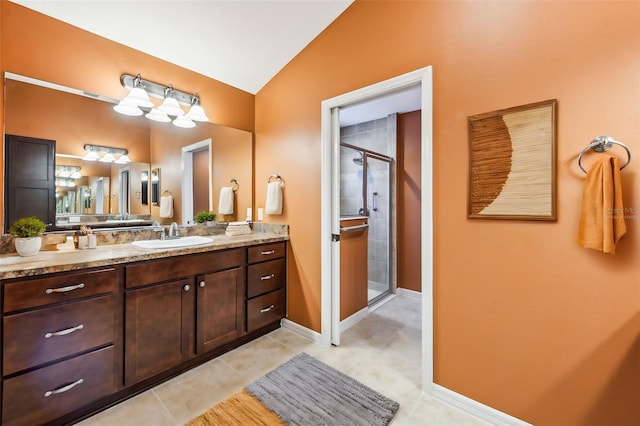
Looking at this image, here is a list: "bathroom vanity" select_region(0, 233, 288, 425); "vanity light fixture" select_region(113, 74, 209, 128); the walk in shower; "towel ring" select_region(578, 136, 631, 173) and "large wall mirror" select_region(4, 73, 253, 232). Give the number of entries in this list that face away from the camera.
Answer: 0

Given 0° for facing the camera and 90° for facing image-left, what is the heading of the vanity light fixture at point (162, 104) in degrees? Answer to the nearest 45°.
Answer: approximately 315°

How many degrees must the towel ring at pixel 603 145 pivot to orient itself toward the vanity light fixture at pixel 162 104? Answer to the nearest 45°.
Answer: approximately 45° to its right

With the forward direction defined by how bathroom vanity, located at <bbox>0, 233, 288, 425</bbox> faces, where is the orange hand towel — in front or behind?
in front

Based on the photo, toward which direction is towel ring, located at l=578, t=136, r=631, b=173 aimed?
toward the camera

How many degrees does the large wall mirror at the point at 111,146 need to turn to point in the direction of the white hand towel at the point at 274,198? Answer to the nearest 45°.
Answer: approximately 45° to its left

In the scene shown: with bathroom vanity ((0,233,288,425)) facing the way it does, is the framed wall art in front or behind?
in front

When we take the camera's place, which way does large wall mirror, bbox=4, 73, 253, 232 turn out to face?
facing the viewer and to the right of the viewer

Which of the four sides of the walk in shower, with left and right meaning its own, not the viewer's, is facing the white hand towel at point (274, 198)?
right

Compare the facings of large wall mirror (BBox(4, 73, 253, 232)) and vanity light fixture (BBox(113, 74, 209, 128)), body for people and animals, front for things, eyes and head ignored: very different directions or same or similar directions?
same or similar directions

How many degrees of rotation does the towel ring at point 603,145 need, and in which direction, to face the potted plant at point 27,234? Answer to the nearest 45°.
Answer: approximately 45° to its right

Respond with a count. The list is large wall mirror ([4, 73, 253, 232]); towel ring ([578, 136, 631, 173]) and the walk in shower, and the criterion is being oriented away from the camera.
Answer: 0

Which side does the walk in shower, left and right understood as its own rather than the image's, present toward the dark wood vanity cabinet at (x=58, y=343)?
right

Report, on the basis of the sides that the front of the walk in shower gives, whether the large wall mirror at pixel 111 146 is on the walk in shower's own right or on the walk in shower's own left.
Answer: on the walk in shower's own right

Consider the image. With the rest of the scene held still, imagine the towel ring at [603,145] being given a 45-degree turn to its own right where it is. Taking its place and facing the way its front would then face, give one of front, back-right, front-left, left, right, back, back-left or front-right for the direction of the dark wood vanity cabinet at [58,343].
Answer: front

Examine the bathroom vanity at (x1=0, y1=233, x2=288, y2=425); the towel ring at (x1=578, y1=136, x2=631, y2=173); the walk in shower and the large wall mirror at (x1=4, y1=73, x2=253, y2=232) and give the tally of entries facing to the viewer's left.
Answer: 0

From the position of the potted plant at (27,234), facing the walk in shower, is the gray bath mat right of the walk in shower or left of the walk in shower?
right
